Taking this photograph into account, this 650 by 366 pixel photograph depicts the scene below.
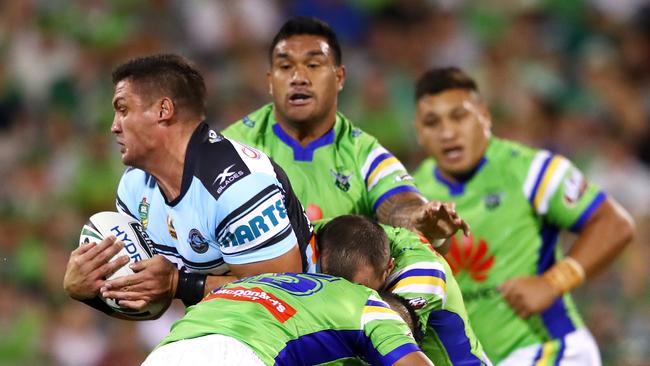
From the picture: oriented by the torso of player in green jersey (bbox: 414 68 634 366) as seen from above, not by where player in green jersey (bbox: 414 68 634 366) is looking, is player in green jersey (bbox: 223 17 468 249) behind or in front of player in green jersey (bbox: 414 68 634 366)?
in front

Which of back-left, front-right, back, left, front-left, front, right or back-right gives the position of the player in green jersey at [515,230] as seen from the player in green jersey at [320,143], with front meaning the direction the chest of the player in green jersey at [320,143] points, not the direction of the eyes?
back-left

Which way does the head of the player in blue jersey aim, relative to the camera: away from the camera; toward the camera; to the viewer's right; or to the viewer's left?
to the viewer's left

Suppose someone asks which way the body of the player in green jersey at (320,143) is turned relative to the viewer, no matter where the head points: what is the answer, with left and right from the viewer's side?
facing the viewer

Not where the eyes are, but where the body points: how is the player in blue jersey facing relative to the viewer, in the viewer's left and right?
facing the viewer and to the left of the viewer

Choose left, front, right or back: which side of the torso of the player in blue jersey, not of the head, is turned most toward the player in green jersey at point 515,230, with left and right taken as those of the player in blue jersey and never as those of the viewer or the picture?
back

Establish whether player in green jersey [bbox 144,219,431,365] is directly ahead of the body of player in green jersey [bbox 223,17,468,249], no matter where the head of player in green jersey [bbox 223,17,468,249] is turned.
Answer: yes

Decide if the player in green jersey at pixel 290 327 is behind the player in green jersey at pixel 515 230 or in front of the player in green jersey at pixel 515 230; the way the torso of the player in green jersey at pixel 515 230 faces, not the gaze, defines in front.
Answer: in front

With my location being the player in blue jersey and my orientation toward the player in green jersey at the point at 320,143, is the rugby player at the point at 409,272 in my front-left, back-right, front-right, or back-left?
front-right

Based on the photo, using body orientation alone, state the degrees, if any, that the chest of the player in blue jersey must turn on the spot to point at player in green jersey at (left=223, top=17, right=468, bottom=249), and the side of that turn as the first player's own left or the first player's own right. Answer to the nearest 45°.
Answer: approximately 180°

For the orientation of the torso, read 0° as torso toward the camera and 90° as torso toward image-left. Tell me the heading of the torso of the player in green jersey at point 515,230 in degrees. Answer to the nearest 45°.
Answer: approximately 45°

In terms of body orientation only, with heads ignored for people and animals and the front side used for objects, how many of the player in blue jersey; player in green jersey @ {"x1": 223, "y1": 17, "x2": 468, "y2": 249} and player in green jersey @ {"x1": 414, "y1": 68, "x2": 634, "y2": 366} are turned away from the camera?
0

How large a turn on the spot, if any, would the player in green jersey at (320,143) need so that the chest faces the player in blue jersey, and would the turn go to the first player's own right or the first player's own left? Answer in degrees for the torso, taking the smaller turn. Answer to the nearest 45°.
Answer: approximately 45° to the first player's own right

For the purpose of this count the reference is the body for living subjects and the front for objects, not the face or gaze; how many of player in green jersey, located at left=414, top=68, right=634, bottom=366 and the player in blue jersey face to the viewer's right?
0
